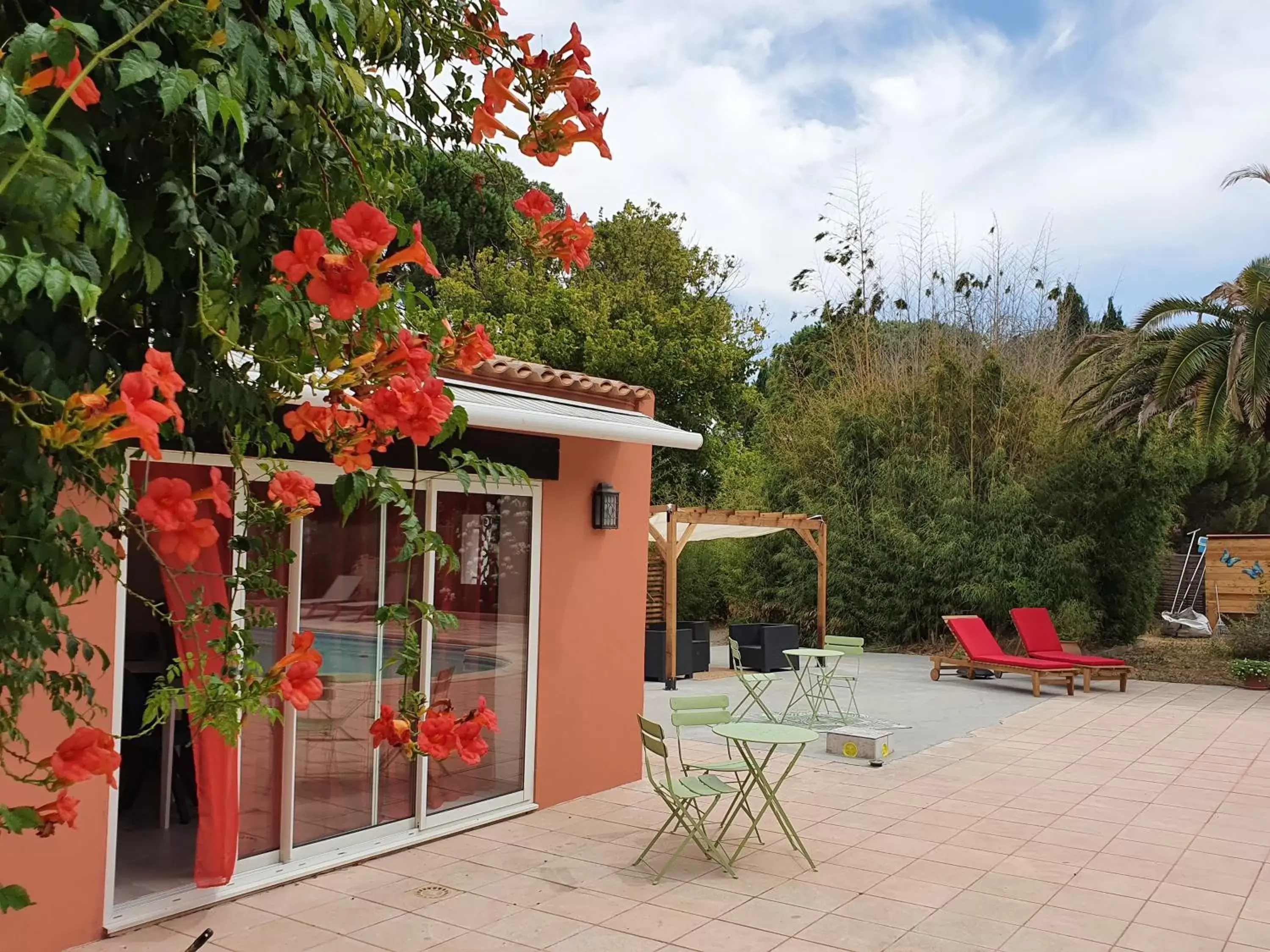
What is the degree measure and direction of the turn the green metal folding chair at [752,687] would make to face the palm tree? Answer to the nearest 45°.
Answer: approximately 45° to its left

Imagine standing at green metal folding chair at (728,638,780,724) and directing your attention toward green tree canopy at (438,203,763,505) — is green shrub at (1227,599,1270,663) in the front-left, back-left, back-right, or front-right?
front-right

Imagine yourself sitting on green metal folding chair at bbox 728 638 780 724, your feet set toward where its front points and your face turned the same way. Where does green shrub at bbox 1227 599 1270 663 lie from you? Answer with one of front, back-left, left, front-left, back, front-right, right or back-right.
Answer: front-left

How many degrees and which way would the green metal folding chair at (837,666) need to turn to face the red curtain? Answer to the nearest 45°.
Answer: approximately 45° to its right

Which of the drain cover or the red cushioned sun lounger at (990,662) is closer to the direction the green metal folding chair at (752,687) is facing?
the red cushioned sun lounger

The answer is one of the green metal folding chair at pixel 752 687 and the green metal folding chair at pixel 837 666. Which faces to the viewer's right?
the green metal folding chair at pixel 752 687

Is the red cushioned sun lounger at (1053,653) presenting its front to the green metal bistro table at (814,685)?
no

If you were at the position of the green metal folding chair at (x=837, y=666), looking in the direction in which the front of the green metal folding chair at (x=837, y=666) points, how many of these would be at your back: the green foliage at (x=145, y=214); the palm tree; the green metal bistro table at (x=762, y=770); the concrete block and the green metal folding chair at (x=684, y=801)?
1

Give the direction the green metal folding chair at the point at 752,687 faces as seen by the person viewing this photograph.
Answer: facing to the right of the viewer

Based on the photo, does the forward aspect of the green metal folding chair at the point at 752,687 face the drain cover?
no

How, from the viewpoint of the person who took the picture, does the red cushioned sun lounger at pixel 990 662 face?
facing the viewer and to the right of the viewer

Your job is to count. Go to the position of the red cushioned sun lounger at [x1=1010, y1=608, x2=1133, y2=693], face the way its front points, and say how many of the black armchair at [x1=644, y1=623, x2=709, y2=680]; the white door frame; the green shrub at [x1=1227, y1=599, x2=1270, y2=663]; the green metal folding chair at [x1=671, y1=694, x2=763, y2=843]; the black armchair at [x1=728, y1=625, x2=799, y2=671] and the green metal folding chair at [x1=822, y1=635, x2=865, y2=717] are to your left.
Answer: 1

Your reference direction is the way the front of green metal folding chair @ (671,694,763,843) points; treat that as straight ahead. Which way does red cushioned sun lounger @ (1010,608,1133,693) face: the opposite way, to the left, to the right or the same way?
the same way

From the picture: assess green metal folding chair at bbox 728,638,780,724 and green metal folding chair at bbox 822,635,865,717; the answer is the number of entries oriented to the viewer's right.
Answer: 1

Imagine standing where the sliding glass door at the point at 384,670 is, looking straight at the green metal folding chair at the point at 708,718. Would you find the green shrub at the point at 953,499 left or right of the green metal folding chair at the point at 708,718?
left

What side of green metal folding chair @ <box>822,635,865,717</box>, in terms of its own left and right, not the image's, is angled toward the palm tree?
back

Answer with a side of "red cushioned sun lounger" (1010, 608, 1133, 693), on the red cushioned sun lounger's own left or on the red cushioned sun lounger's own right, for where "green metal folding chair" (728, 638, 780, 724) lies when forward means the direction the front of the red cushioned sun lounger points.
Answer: on the red cushioned sun lounger's own right
